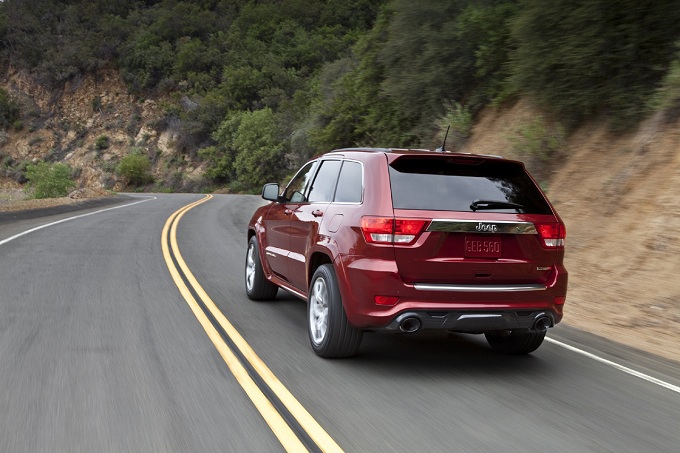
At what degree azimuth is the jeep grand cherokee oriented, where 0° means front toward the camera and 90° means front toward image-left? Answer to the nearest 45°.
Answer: approximately 135°

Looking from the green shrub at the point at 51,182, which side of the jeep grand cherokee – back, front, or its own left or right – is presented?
front
